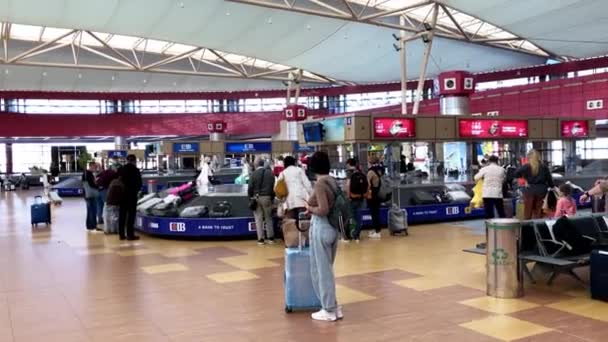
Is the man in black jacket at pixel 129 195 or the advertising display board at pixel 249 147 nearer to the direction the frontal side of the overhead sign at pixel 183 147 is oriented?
the man in black jacket

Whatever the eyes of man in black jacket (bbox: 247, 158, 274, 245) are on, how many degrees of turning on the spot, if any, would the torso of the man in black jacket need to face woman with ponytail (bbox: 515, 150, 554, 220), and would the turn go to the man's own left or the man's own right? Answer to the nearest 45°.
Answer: approximately 90° to the man's own right

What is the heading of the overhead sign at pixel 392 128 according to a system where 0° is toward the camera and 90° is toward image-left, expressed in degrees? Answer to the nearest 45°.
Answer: approximately 0°

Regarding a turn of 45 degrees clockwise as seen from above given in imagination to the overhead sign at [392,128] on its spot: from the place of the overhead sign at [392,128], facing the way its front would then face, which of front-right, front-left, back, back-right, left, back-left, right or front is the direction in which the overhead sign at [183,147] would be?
right

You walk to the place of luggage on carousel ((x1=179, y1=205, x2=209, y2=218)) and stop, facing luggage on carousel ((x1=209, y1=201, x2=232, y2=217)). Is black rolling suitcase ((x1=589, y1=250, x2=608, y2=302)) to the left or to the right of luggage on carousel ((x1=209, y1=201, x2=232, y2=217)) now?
right

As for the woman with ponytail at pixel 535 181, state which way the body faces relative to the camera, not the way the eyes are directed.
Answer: away from the camera

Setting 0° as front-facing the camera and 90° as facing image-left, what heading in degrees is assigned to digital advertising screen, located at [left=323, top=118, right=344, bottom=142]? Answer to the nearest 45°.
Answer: approximately 45°
